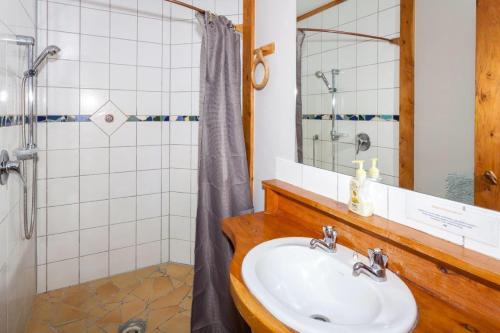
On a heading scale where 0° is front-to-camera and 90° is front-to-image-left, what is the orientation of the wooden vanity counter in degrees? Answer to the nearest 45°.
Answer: approximately 45°
